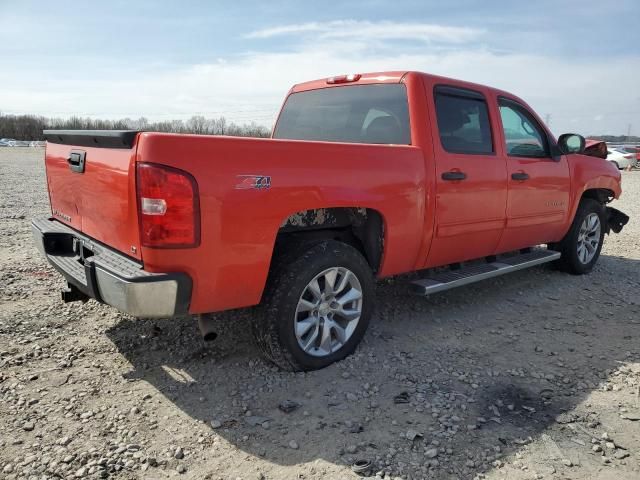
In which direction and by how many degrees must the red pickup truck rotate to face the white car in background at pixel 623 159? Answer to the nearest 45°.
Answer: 0° — it already faces it

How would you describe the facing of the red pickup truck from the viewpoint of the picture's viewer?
facing away from the viewer and to the right of the viewer
